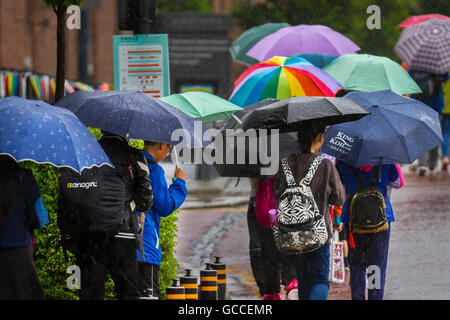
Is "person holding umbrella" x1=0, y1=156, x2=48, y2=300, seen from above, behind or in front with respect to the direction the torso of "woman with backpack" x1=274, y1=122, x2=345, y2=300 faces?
behind

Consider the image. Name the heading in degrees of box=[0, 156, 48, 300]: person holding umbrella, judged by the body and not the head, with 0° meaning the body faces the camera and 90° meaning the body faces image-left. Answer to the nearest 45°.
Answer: approximately 180°

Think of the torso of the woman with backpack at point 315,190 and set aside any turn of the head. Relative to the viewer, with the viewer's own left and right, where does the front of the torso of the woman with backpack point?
facing away from the viewer and to the right of the viewer

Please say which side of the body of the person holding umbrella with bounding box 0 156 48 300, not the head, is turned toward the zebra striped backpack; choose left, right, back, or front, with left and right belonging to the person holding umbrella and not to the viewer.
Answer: right

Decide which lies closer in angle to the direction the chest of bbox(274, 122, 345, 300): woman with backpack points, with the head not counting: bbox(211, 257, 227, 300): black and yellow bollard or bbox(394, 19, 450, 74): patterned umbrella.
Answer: the patterned umbrella

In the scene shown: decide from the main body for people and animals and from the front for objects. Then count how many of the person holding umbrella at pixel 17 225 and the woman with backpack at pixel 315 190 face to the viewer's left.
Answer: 0

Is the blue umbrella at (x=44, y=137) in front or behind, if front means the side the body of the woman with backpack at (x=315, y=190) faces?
behind

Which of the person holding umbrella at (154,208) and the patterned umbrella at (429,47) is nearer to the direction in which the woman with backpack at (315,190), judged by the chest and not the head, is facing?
the patterned umbrella

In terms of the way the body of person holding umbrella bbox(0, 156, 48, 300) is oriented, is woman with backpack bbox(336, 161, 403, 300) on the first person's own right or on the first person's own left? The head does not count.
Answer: on the first person's own right
